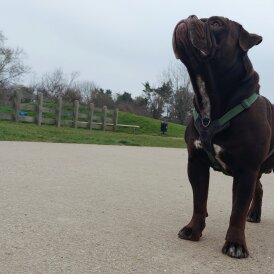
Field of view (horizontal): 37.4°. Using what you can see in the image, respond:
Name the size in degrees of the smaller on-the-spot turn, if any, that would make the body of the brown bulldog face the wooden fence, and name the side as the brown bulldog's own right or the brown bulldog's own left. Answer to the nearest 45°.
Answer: approximately 90° to the brown bulldog's own right

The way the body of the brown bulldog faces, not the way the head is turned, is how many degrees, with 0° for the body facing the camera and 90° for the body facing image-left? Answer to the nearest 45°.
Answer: approximately 45°
